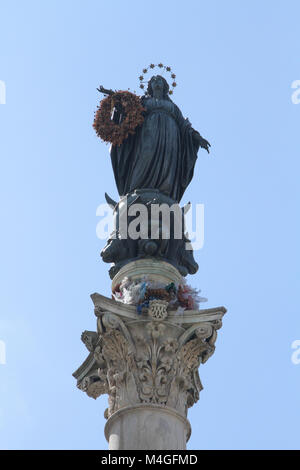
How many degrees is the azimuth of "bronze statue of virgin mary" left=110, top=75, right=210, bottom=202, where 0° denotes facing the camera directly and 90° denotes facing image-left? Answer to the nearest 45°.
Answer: approximately 0°
